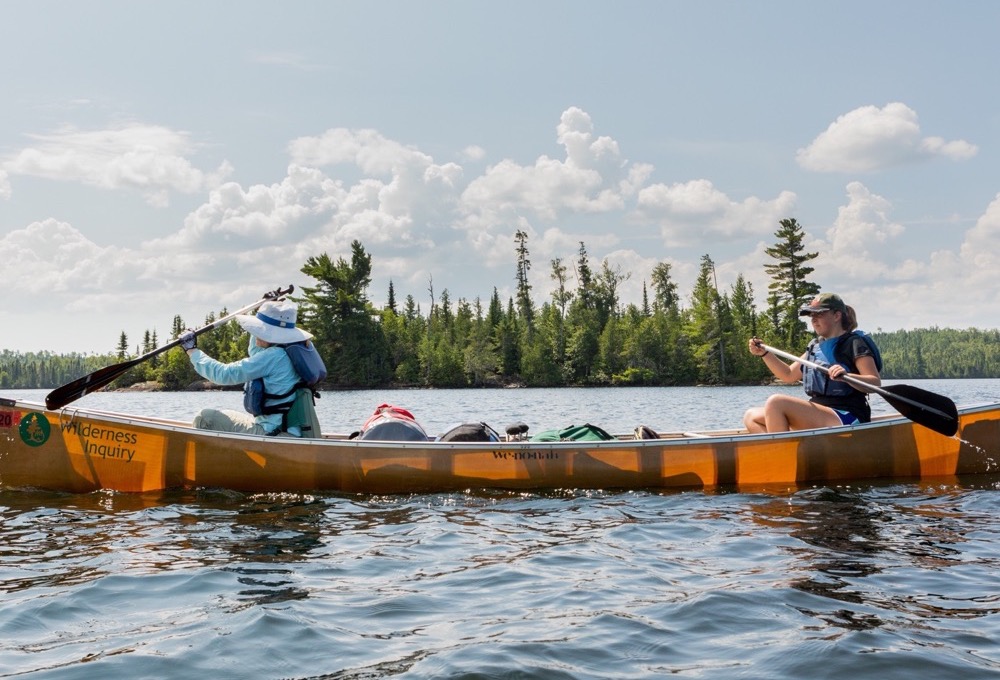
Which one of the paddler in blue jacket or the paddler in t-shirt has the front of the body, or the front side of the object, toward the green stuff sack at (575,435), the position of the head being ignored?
the paddler in t-shirt

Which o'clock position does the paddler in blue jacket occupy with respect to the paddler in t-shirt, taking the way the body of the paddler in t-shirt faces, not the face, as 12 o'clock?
The paddler in blue jacket is roughly at 11 o'clock from the paddler in t-shirt.

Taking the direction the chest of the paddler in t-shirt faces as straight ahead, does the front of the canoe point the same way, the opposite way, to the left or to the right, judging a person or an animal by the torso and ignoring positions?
the same way

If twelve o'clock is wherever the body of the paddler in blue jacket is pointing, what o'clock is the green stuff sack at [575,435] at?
The green stuff sack is roughly at 6 o'clock from the paddler in blue jacket.

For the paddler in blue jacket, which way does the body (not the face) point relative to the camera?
to the viewer's left

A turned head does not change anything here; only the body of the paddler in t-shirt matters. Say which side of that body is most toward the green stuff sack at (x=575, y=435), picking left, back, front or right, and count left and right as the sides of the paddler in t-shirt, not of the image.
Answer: front

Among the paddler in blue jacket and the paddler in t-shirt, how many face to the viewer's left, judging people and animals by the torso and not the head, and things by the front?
2

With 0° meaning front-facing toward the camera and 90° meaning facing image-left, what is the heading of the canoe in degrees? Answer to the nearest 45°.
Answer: approximately 90°

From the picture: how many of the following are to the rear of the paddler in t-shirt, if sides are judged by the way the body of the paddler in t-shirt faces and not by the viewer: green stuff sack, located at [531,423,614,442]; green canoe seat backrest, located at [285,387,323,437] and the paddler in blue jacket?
0

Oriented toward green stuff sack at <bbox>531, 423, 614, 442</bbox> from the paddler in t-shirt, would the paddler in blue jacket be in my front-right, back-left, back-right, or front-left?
front-left

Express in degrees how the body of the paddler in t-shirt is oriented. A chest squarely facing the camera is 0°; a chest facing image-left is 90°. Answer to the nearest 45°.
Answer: approximately 90°

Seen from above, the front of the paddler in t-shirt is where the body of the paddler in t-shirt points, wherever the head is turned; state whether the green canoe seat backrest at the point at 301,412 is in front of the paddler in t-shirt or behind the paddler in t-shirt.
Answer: in front
